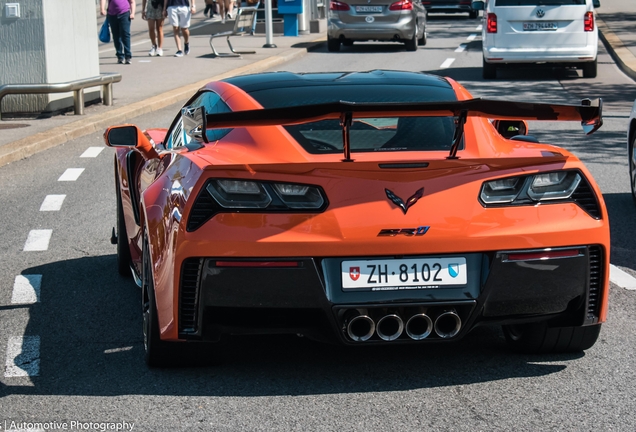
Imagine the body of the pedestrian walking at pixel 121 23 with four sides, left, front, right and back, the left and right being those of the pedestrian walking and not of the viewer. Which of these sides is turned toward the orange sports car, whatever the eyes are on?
front

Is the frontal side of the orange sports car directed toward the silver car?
yes

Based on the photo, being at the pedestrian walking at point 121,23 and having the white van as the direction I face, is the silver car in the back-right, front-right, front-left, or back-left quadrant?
front-left

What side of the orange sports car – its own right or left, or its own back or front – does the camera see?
back

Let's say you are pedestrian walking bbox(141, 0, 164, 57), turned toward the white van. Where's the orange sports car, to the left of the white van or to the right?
right

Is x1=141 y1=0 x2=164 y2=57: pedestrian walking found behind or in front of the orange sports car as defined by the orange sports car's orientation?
in front

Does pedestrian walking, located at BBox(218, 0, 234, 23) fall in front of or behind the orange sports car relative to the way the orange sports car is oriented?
in front

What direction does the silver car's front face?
away from the camera

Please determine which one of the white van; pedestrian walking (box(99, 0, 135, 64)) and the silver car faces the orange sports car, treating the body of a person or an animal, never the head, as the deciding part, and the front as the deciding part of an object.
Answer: the pedestrian walking

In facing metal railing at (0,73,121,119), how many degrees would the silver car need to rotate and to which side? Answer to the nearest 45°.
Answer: approximately 180°

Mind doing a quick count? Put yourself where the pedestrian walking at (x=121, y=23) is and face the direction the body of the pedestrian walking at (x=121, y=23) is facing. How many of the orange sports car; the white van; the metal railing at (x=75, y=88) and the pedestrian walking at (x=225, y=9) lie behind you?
1

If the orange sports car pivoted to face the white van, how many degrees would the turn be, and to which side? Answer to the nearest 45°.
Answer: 0° — it already faces it

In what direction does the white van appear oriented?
away from the camera

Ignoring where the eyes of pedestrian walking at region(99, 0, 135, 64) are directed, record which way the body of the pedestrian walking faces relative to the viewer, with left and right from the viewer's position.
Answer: facing the viewer

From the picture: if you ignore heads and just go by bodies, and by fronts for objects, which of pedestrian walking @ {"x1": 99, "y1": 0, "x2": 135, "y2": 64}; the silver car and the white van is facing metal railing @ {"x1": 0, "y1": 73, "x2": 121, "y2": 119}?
the pedestrian walking

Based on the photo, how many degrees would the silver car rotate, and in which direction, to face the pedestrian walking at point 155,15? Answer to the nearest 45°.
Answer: approximately 135° to its left

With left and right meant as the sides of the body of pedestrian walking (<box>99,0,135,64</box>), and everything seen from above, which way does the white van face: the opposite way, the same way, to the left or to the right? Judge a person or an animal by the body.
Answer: the opposite way

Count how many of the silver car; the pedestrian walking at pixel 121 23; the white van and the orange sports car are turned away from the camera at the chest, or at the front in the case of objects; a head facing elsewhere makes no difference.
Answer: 3
